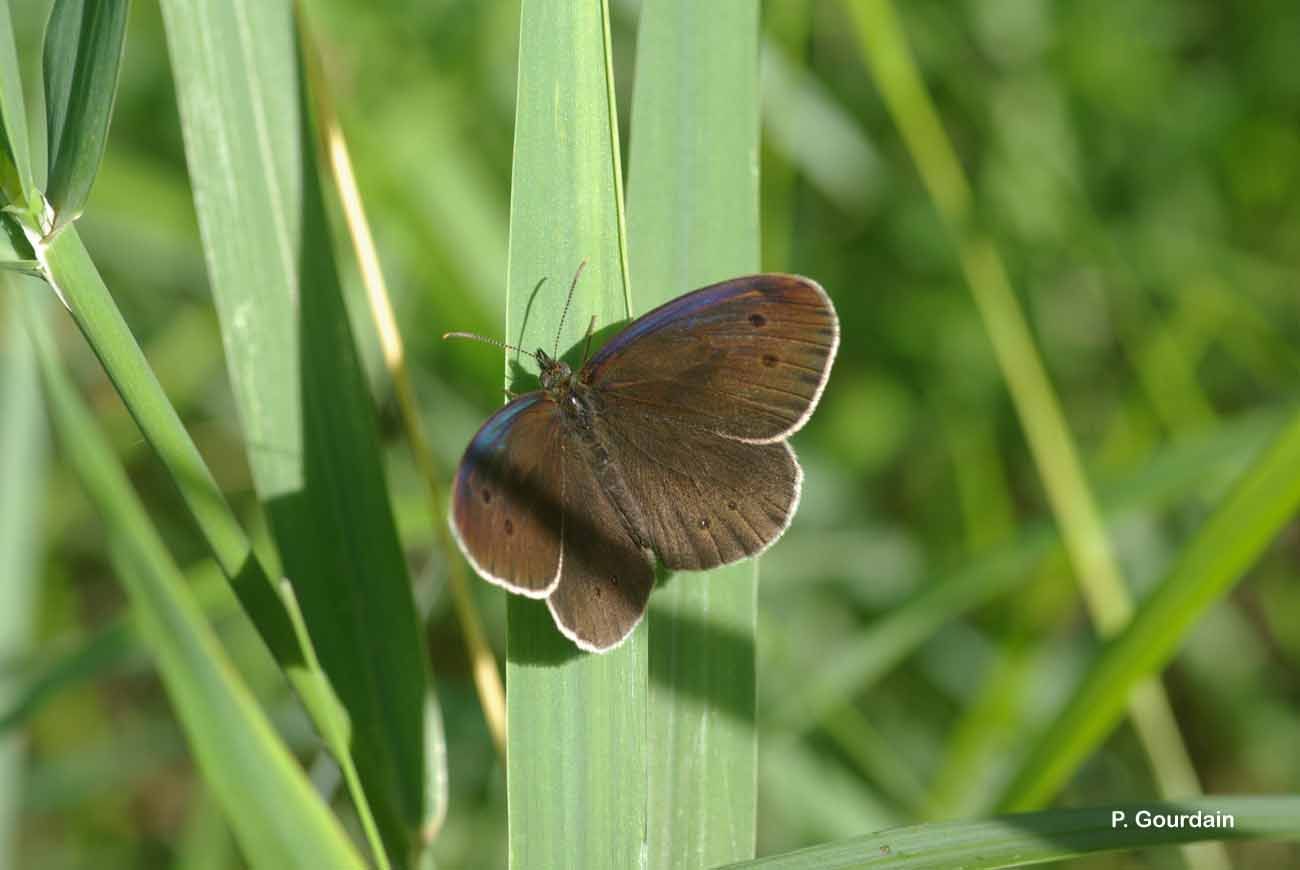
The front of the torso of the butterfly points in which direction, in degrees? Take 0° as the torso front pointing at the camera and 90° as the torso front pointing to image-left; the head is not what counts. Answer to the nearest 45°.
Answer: approximately 135°

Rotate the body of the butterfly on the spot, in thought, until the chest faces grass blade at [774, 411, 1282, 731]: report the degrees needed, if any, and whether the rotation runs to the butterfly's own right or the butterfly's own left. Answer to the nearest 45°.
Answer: approximately 90° to the butterfly's own right

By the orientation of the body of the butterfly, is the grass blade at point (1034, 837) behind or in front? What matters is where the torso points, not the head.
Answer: behind
